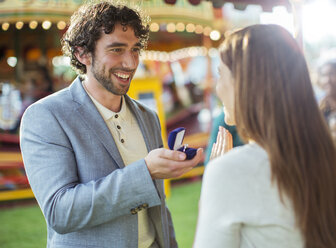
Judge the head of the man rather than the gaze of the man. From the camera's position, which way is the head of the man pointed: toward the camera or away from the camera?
toward the camera

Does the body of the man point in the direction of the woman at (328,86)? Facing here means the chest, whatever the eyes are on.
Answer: no

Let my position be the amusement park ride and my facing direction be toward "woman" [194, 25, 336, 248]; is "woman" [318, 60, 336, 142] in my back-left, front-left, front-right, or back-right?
front-left

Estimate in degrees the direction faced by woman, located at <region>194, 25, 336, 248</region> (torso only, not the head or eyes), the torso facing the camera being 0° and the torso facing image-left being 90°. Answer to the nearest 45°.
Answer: approximately 135°

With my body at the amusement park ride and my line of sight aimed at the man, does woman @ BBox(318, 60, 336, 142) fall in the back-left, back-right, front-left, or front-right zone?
front-left

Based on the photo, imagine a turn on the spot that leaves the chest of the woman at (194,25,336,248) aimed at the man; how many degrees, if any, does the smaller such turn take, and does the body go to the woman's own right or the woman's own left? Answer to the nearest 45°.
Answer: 0° — they already face them

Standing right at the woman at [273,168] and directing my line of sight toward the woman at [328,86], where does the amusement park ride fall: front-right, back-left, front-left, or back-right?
front-left

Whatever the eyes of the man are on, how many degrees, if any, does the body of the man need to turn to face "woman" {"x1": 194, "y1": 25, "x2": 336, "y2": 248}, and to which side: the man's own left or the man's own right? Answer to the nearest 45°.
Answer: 0° — they already face them

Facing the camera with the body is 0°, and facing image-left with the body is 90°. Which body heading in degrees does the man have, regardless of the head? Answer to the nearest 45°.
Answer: approximately 315°

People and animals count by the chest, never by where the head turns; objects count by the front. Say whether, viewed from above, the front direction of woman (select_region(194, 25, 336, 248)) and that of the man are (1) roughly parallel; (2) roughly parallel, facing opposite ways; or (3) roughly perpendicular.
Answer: roughly parallel, facing opposite ways

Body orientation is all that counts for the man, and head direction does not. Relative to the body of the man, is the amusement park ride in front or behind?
behind

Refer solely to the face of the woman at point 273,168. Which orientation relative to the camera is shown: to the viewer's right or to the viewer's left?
to the viewer's left

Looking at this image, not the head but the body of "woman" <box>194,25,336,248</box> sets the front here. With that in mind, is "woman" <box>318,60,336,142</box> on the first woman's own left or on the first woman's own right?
on the first woman's own right

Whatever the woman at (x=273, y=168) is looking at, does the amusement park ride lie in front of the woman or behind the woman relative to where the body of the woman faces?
in front
